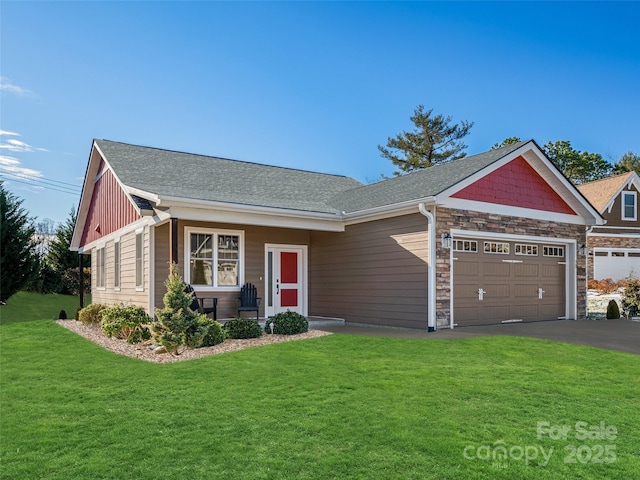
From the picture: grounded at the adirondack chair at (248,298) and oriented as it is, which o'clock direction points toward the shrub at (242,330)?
The shrub is roughly at 12 o'clock from the adirondack chair.

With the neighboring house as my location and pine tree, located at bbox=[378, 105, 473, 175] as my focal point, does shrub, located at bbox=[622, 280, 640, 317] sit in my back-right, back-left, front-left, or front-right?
back-left

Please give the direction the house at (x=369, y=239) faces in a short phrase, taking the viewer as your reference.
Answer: facing the viewer and to the right of the viewer

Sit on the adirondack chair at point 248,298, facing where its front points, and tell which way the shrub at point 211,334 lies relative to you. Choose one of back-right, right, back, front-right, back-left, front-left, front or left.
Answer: front

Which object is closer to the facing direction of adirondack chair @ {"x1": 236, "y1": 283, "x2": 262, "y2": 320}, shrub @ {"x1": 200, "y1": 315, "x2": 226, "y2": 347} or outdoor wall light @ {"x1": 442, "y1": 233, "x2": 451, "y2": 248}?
the shrub

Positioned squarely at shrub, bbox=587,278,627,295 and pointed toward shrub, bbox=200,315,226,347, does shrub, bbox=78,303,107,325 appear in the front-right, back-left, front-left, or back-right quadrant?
front-right

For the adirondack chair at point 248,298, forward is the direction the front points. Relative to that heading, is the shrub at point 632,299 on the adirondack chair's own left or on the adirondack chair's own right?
on the adirondack chair's own left

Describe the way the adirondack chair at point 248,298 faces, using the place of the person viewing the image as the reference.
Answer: facing the viewer

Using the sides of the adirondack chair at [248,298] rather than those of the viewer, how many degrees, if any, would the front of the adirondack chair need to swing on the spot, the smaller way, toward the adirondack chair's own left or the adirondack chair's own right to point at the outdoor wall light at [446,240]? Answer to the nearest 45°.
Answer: approximately 45° to the adirondack chair's own left

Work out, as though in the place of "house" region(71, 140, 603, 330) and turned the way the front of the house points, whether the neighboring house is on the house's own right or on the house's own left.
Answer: on the house's own left

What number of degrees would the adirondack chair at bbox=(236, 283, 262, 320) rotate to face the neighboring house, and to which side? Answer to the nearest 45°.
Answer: approximately 135° to its left
